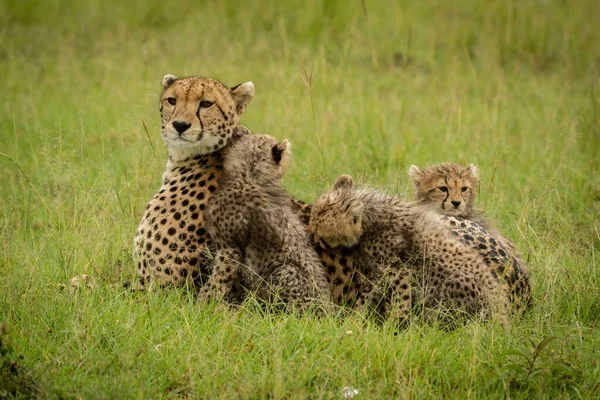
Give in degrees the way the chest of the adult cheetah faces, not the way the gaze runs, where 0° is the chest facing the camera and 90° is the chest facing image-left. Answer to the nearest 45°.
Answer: approximately 45°

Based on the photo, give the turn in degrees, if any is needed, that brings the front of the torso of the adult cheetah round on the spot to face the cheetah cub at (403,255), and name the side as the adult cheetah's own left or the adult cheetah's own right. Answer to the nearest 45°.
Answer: approximately 90° to the adult cheetah's own left

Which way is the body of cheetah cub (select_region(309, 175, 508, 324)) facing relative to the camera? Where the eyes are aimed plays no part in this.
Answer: to the viewer's left

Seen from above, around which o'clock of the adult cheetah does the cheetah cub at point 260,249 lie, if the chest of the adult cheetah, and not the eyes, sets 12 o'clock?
The cheetah cub is roughly at 9 o'clock from the adult cheetah.

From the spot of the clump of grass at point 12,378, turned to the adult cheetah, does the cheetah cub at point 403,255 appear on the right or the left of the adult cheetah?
right

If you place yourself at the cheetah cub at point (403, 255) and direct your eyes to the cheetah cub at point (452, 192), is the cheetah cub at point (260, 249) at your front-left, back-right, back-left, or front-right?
back-left

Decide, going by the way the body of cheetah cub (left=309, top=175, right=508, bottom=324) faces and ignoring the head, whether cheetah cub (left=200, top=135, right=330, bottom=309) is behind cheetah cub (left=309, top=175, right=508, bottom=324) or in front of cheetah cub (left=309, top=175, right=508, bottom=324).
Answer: in front
